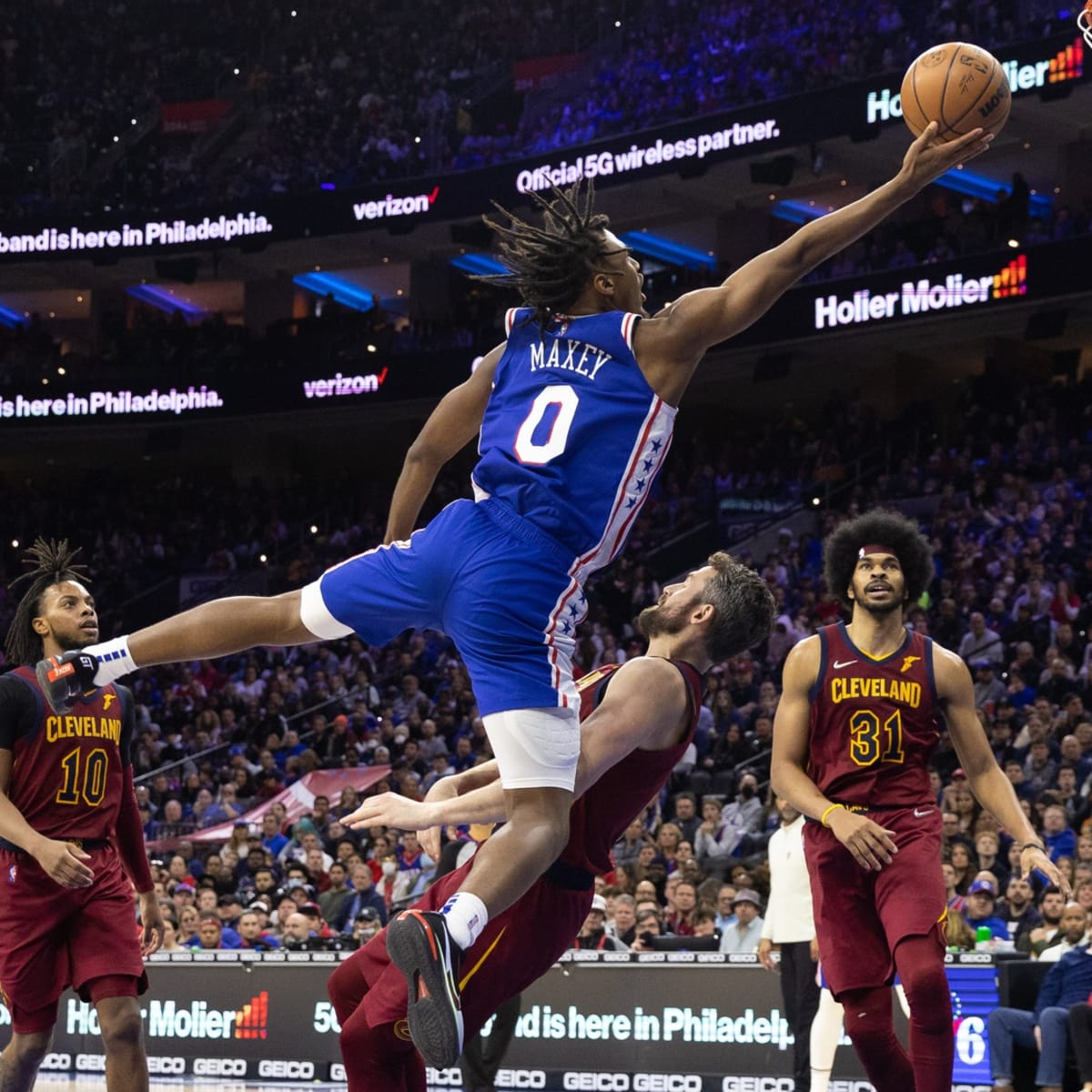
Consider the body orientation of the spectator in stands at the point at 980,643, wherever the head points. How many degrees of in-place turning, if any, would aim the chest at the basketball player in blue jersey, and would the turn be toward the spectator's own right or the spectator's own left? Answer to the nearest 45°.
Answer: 0° — they already face them

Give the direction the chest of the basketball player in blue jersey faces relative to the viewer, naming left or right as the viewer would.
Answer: facing away from the viewer and to the right of the viewer

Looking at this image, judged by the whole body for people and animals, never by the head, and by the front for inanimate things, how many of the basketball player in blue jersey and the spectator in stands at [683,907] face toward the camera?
1

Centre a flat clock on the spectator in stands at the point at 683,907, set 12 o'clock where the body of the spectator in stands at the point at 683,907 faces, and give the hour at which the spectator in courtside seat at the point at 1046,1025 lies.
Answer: the spectator in courtside seat at the point at 1046,1025 is roughly at 11 o'clock from the spectator in stands at the point at 683,907.

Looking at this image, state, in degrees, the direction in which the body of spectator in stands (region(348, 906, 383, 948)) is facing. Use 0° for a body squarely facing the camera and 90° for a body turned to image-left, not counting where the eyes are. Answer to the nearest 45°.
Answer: approximately 0°

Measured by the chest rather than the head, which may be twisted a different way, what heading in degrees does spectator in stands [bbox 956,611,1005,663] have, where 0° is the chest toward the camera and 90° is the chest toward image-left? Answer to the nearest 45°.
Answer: approximately 0°

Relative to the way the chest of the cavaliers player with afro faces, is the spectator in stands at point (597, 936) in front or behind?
behind

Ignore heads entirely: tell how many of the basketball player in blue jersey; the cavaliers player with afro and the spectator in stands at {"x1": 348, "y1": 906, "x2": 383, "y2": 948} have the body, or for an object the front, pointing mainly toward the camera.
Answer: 2

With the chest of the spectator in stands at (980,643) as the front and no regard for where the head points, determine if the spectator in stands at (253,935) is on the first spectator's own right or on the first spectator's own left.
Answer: on the first spectator's own right

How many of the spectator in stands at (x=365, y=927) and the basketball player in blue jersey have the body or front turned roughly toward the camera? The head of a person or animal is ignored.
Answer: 1
